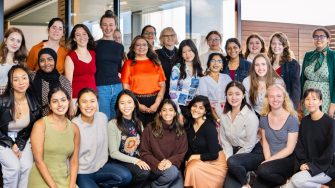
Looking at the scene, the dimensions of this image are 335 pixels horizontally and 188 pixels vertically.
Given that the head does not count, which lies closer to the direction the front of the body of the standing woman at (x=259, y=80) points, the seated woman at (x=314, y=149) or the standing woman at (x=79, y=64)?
the seated woman

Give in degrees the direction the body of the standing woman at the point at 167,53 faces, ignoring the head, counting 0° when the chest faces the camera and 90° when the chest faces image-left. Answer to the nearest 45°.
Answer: approximately 0°

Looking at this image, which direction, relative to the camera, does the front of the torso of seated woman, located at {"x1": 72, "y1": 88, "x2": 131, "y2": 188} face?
toward the camera

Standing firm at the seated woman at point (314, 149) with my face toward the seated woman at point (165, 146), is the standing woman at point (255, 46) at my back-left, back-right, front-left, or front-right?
front-right

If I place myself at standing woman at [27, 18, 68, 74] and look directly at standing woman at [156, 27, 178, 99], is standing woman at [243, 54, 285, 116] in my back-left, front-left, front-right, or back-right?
front-right

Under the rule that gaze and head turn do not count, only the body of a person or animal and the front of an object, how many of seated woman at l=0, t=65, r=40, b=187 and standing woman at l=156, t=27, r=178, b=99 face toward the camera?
2

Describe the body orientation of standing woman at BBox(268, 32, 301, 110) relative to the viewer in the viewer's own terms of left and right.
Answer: facing the viewer and to the left of the viewer

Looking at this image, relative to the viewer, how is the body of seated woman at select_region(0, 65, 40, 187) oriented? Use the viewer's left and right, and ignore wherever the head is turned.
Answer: facing the viewer

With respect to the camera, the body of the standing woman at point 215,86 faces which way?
toward the camera

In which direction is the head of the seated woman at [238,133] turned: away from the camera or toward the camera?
toward the camera

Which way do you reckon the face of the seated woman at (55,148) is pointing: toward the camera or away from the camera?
toward the camera

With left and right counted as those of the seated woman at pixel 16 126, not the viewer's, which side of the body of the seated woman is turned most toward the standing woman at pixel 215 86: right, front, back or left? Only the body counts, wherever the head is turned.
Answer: left
